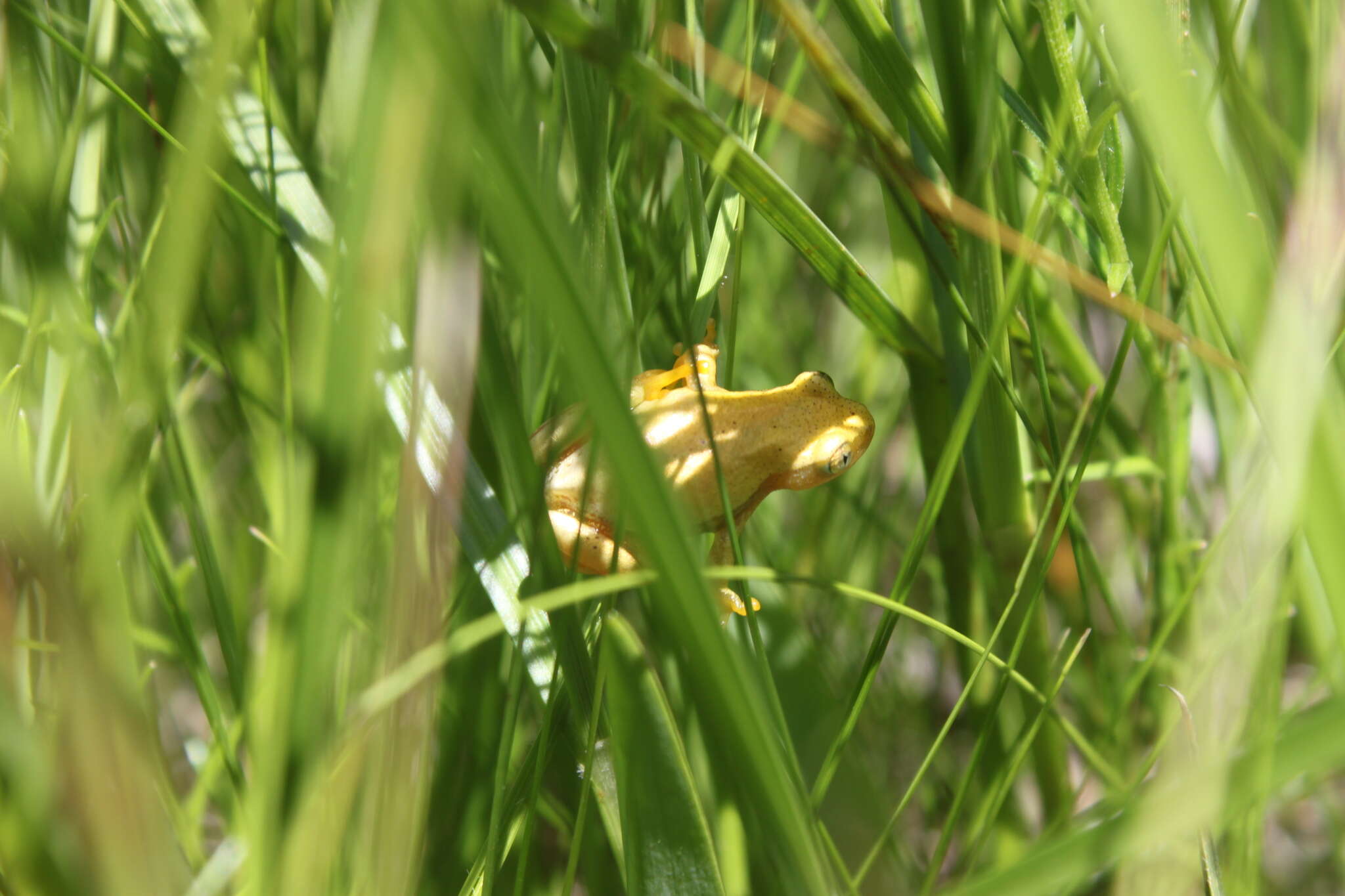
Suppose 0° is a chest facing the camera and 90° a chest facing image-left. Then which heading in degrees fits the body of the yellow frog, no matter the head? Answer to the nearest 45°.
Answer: approximately 270°
